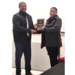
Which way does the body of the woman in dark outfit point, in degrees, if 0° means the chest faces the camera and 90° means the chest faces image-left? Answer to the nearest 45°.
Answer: approximately 45°

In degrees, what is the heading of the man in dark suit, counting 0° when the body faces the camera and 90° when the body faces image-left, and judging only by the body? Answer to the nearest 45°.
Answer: approximately 315°
